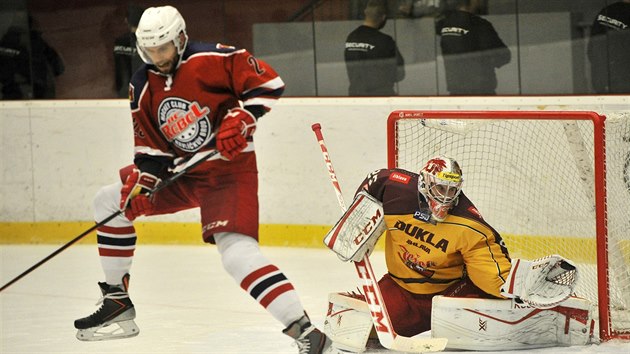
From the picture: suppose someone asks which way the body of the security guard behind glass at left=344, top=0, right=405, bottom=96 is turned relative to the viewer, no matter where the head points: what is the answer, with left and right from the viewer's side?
facing away from the viewer and to the right of the viewer

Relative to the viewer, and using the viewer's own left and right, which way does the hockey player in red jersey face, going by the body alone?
facing the viewer and to the left of the viewer

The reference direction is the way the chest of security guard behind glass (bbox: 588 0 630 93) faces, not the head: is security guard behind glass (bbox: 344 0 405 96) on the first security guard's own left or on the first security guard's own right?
on the first security guard's own left

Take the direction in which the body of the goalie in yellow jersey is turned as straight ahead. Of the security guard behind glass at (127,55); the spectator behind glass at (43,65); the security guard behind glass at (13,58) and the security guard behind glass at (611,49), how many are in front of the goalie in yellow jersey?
0

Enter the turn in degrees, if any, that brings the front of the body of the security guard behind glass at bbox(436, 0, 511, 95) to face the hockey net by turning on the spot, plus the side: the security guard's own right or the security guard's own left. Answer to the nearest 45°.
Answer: approximately 135° to the security guard's own right

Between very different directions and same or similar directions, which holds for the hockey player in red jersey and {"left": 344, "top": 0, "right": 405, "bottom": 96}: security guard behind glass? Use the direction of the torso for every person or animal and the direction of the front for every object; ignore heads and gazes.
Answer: very different directions

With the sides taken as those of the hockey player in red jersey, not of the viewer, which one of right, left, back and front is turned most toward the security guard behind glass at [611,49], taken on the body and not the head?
back

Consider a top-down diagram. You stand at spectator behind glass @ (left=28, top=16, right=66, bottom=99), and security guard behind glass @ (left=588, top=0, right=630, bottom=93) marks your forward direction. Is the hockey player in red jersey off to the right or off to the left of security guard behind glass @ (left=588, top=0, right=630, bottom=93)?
right

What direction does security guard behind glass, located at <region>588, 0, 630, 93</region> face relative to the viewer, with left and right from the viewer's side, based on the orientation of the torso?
facing away from the viewer

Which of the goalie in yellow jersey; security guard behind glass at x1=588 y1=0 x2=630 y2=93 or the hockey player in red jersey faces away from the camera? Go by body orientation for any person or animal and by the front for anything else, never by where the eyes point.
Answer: the security guard behind glass

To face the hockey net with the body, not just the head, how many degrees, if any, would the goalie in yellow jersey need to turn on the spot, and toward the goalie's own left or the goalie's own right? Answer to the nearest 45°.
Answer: approximately 180°

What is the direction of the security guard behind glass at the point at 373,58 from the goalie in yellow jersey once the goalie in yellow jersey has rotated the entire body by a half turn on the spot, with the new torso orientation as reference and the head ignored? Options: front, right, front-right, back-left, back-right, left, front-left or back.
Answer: front

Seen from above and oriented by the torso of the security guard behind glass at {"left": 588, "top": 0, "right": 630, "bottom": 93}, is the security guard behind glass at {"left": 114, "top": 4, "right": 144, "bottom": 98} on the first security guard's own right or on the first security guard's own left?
on the first security guard's own left

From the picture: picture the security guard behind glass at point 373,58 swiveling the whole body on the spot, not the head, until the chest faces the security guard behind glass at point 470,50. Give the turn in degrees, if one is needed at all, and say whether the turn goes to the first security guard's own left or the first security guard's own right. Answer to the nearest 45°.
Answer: approximately 90° to the first security guard's own right

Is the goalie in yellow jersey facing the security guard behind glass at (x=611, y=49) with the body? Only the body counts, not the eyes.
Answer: no

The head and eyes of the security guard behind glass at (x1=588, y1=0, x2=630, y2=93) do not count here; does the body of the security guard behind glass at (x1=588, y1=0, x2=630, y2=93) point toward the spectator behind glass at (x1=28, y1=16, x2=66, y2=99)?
no

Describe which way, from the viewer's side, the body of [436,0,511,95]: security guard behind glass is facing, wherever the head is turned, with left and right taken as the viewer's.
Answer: facing away from the viewer and to the right of the viewer

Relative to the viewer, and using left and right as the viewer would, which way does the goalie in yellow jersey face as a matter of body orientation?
facing the viewer

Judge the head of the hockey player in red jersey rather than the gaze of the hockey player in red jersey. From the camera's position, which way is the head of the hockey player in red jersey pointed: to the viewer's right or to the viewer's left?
to the viewer's left
